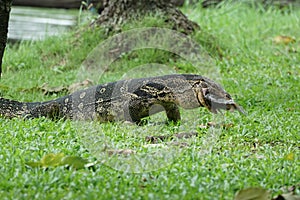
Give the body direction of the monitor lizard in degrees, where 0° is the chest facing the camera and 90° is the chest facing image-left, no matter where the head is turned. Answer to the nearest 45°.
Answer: approximately 270°

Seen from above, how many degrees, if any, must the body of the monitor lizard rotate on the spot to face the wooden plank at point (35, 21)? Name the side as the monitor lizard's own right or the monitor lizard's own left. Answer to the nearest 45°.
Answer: approximately 90° to the monitor lizard's own left

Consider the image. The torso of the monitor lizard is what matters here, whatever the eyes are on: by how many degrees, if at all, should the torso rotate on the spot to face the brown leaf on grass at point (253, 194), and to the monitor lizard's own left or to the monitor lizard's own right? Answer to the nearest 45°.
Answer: approximately 90° to the monitor lizard's own right

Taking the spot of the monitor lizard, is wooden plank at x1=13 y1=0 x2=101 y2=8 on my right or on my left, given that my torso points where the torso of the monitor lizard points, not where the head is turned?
on my left

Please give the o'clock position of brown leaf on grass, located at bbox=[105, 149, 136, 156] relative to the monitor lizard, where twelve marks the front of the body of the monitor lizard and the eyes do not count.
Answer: The brown leaf on grass is roughly at 3 o'clock from the monitor lizard.

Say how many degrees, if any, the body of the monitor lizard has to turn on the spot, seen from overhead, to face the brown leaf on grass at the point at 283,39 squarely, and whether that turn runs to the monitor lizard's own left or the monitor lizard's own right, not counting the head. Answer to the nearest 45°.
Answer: approximately 45° to the monitor lizard's own left

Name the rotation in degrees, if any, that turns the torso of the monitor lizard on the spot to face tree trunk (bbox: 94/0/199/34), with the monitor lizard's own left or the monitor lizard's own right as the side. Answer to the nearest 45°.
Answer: approximately 90° to the monitor lizard's own left

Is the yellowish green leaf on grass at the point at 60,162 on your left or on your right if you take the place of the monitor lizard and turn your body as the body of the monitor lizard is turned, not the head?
on your right

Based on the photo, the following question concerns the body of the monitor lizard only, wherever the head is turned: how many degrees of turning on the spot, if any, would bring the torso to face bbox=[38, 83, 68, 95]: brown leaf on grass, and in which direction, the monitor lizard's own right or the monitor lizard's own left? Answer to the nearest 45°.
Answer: approximately 135° to the monitor lizard's own left
